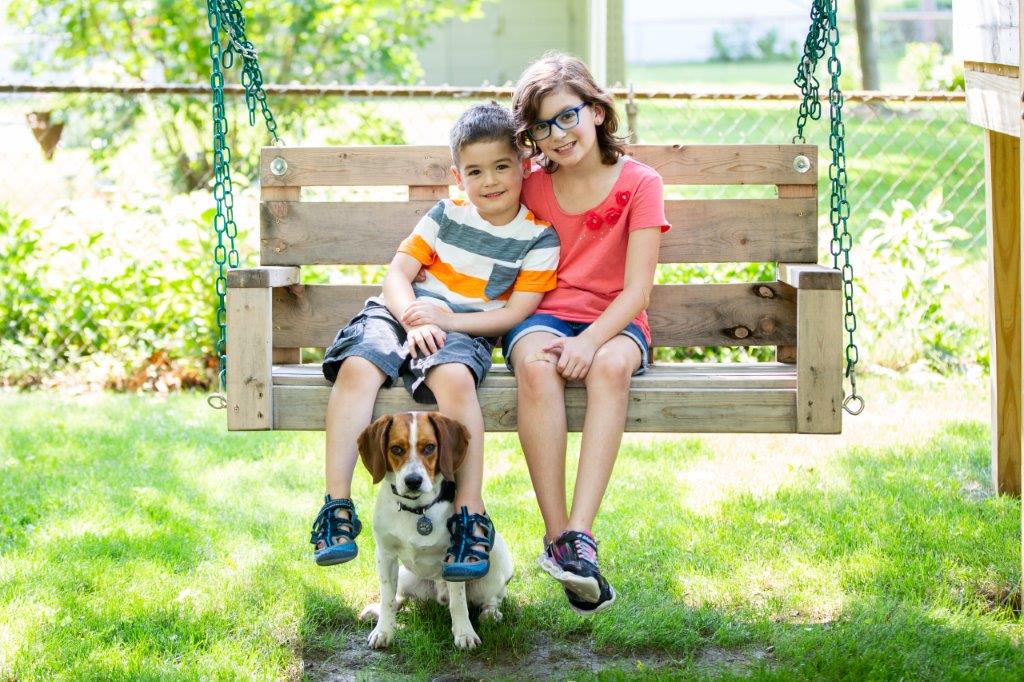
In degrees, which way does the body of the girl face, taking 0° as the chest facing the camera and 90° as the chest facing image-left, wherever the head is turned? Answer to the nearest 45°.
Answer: approximately 0°

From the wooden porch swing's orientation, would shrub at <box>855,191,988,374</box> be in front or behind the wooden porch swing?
behind

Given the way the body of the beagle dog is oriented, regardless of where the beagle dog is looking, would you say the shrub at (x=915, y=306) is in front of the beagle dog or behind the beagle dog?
behind

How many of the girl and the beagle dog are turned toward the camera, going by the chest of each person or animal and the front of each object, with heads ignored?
2

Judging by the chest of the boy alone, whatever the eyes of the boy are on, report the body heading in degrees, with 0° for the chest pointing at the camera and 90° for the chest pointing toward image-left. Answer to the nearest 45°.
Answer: approximately 0°
